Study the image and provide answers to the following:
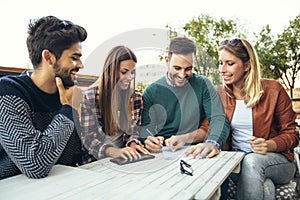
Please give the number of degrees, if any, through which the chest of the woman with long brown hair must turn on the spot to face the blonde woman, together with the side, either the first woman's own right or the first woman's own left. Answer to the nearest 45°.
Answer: approximately 45° to the first woman's own left

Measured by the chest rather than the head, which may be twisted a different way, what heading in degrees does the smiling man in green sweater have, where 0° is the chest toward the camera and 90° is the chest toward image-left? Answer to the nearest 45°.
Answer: approximately 0°

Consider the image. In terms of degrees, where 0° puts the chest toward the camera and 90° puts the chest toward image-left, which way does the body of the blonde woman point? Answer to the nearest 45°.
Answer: approximately 45°
